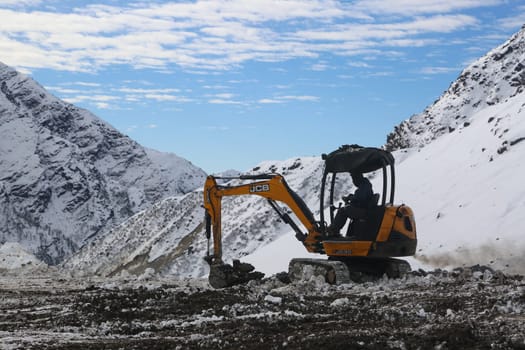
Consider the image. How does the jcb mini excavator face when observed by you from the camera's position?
facing to the left of the viewer
